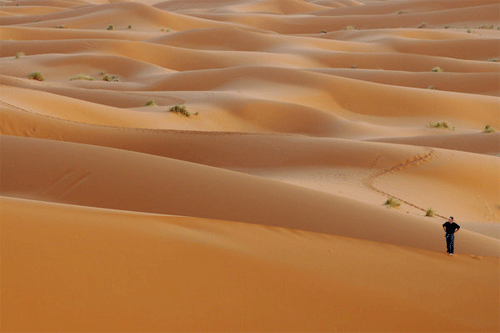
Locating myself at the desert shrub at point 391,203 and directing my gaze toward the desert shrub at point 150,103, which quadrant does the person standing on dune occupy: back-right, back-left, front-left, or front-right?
back-left

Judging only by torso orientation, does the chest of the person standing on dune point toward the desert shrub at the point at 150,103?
no

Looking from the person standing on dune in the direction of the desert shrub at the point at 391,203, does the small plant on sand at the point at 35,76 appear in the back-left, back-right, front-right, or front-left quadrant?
front-left

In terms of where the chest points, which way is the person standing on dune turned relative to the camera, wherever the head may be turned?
toward the camera

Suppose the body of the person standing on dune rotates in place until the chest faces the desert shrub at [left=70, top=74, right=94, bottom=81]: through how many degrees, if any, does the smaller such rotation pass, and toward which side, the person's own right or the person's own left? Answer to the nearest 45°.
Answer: approximately 135° to the person's own right

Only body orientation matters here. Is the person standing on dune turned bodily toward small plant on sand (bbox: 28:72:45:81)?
no

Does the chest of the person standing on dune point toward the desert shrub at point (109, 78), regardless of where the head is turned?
no
